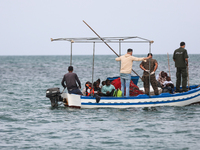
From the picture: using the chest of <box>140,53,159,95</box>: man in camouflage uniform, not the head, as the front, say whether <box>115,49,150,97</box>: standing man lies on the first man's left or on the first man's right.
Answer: on the first man's right

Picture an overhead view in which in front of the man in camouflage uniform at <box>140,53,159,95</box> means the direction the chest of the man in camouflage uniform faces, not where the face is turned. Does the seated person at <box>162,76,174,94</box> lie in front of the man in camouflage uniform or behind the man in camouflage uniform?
behind

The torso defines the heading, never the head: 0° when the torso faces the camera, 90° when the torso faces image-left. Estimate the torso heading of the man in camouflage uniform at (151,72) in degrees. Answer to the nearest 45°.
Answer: approximately 0°

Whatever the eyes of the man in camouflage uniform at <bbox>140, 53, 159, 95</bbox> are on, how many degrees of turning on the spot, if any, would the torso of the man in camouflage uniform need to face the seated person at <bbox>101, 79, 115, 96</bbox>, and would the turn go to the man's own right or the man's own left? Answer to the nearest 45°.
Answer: approximately 90° to the man's own right

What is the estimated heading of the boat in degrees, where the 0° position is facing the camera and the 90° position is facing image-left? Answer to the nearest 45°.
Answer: approximately 270°
